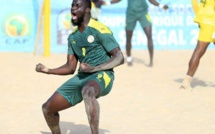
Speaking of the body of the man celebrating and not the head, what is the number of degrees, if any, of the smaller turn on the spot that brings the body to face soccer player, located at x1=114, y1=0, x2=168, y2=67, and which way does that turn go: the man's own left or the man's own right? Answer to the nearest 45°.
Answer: approximately 135° to the man's own right

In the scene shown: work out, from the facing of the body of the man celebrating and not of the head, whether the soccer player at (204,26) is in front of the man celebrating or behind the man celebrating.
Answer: behind

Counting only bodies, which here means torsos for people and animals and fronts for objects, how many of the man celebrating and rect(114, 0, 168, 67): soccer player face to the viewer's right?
0

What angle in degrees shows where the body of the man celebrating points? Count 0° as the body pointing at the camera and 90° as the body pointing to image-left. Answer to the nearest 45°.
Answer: approximately 45°
